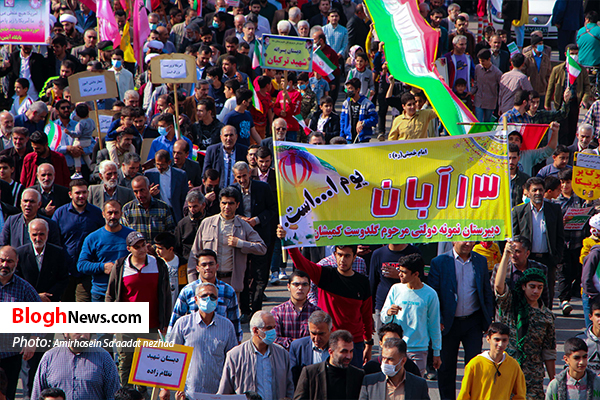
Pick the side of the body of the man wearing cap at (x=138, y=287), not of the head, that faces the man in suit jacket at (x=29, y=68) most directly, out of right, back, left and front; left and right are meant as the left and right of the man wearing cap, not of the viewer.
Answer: back

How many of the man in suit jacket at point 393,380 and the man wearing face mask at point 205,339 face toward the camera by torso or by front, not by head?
2

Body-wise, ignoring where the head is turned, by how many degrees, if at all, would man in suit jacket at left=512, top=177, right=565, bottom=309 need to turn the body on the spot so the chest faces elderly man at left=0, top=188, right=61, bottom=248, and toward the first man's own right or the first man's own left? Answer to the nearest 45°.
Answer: approximately 45° to the first man's own right

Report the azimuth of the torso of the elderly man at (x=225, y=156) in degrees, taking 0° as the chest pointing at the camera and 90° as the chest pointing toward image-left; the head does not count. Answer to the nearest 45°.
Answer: approximately 0°

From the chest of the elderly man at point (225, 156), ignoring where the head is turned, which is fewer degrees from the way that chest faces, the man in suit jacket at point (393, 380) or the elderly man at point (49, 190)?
the man in suit jacket

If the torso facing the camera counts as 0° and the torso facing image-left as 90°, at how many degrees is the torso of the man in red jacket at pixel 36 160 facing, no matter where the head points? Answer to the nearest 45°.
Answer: approximately 0°

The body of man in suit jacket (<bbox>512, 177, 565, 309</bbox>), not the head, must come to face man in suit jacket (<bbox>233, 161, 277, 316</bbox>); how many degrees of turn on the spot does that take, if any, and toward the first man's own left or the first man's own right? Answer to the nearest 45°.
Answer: approximately 90° to the first man's own right

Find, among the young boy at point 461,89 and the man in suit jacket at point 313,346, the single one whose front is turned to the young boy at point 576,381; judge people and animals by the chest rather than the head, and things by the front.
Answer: the young boy at point 461,89
